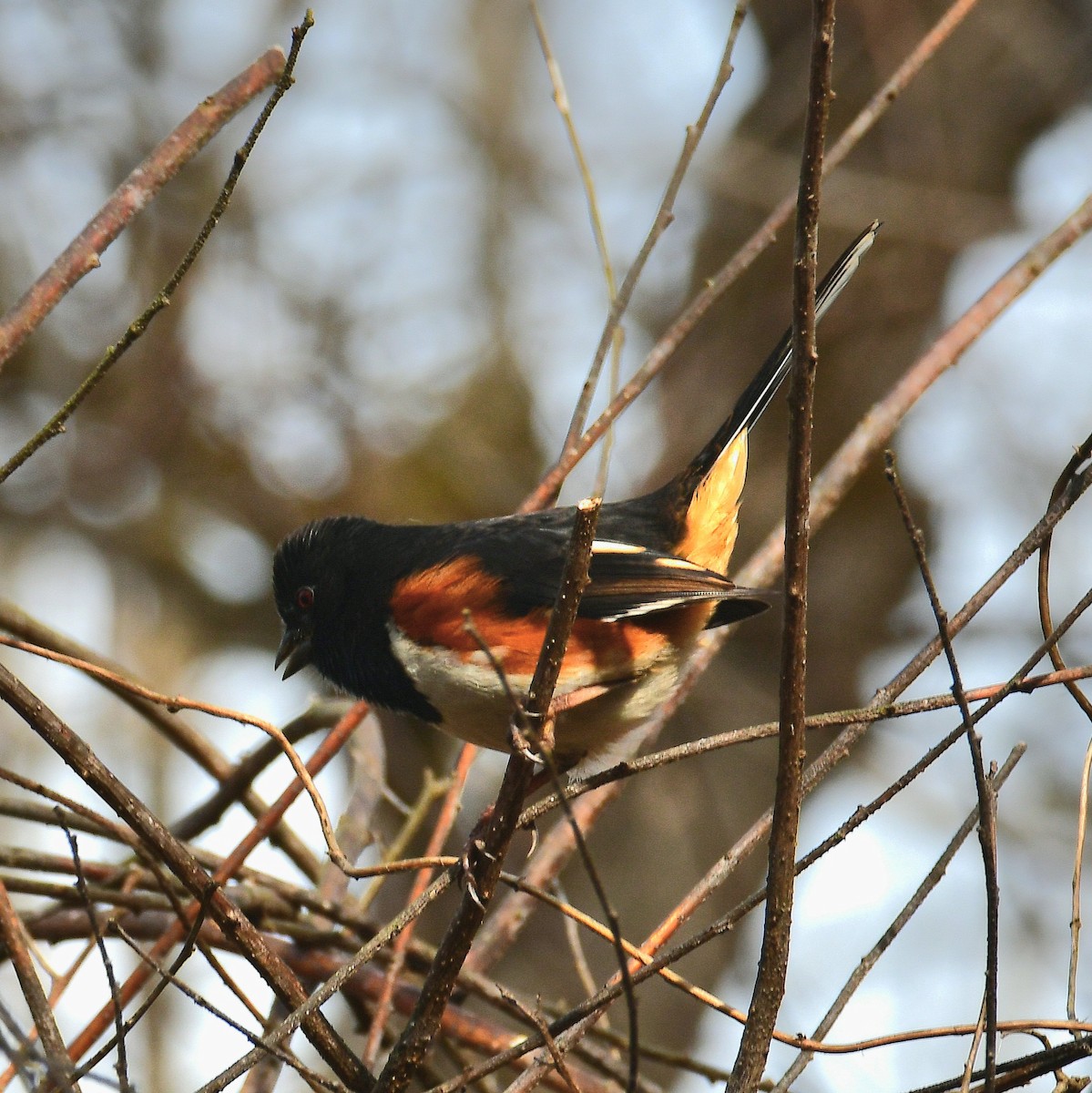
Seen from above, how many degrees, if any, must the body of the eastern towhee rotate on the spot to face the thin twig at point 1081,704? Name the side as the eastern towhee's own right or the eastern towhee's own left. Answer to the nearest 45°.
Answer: approximately 135° to the eastern towhee's own left

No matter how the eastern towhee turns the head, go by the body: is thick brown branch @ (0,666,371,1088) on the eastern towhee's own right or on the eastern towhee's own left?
on the eastern towhee's own left

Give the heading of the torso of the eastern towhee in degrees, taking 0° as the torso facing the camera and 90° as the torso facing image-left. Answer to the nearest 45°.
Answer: approximately 90°

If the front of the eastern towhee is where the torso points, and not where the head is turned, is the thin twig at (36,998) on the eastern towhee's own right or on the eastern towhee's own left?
on the eastern towhee's own left
